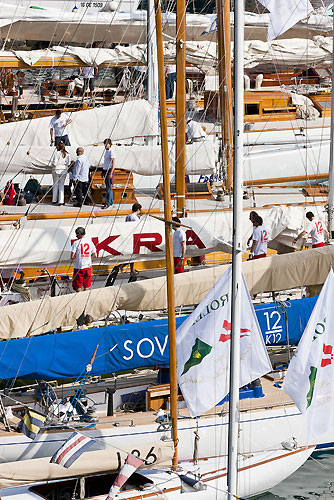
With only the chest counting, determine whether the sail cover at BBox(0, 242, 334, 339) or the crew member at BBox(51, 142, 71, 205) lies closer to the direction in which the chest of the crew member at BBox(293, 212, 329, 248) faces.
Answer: the crew member

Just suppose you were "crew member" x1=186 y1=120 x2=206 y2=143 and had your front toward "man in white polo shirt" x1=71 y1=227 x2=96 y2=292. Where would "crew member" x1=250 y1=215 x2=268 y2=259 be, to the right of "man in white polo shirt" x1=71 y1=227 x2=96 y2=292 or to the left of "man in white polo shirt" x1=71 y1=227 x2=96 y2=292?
left

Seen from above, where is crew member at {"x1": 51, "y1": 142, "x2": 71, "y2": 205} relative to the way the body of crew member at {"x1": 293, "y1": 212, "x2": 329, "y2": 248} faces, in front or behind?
in front

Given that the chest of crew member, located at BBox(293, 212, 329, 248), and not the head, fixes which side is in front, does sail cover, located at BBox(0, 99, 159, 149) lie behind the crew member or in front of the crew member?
in front

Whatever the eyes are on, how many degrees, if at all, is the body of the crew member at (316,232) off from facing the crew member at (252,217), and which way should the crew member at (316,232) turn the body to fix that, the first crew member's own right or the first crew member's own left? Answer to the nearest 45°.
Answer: approximately 45° to the first crew member's own left
